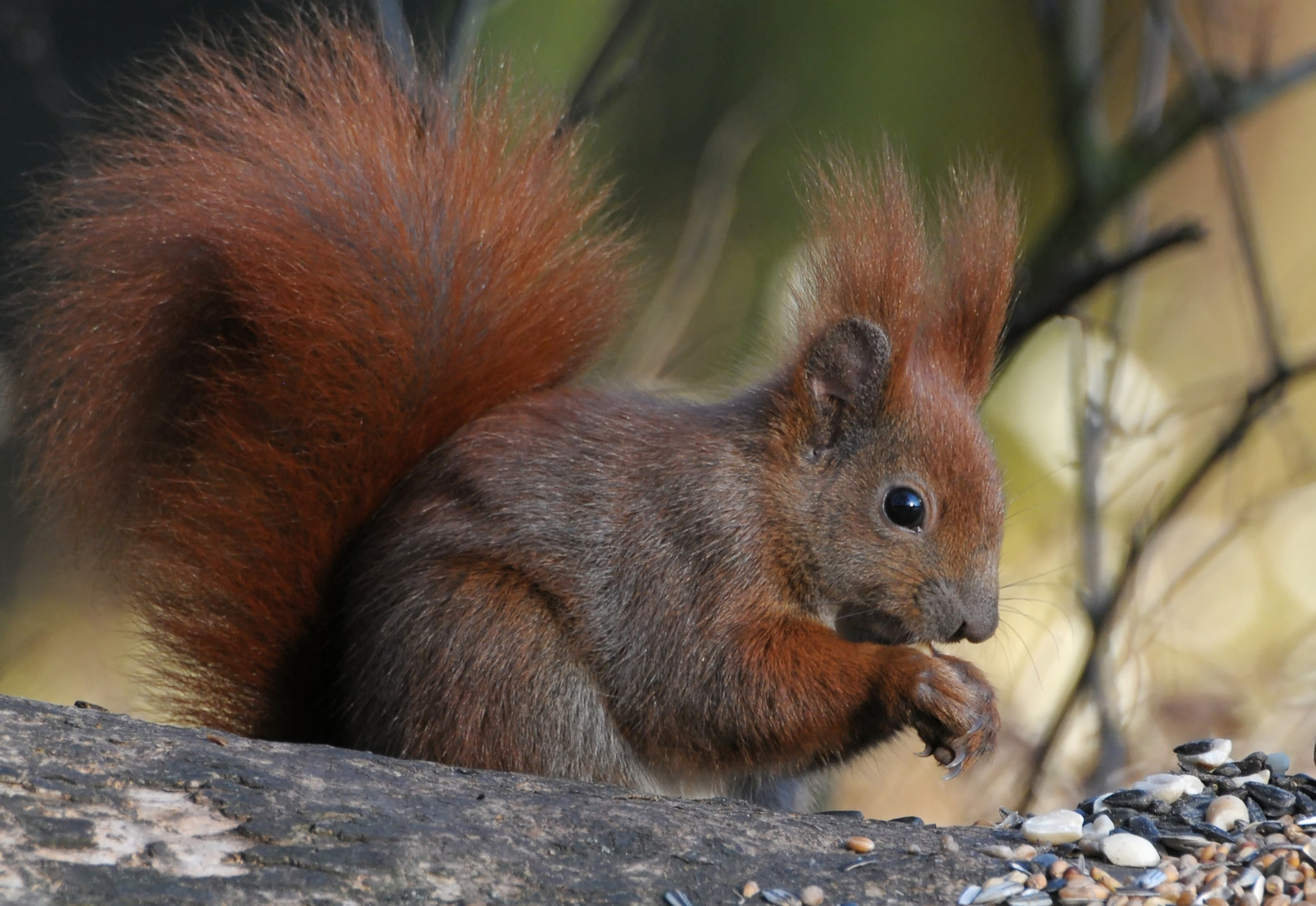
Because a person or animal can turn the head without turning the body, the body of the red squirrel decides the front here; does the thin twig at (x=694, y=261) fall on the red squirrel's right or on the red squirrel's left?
on the red squirrel's left

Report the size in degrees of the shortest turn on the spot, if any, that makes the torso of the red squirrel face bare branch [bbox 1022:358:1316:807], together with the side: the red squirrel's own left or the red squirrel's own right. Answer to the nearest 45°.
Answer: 0° — it already faces it

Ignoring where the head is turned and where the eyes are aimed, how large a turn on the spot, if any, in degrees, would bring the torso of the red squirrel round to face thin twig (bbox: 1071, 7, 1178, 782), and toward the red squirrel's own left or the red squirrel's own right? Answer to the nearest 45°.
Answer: approximately 45° to the red squirrel's own left

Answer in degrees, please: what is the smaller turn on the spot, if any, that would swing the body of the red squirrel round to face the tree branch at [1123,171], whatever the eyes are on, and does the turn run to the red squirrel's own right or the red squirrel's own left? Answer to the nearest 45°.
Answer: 0° — it already faces it

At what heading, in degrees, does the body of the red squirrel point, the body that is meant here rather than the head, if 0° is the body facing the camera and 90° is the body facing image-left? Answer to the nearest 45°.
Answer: approximately 270°

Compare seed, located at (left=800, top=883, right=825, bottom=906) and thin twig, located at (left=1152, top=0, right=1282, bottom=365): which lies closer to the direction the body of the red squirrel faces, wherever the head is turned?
the seed

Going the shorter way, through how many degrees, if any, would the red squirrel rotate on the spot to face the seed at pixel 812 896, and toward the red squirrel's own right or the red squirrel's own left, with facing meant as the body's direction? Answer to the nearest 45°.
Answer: approximately 45° to the red squirrel's own right
